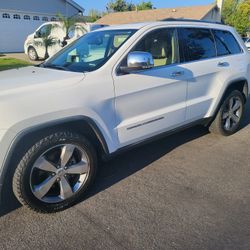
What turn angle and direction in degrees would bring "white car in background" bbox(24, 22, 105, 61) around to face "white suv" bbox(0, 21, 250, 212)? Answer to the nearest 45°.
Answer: approximately 45° to its left

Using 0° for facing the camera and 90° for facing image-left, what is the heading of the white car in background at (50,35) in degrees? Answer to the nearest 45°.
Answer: approximately 45°

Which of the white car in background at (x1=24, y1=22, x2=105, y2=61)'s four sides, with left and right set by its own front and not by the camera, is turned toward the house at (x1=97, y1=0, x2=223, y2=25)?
back

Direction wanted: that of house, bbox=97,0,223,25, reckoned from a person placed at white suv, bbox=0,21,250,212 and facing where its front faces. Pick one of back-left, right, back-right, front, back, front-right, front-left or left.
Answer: back-right

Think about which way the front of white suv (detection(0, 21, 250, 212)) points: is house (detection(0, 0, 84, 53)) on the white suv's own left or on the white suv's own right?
on the white suv's own right

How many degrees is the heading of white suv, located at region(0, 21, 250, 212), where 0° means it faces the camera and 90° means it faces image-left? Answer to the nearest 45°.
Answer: approximately 45°

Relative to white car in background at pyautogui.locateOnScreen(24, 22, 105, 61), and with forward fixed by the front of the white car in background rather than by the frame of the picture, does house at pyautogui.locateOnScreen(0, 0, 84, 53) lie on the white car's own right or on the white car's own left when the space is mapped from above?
on the white car's own right
